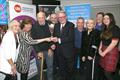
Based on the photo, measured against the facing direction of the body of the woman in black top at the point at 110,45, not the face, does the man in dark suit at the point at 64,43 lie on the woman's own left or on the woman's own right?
on the woman's own right

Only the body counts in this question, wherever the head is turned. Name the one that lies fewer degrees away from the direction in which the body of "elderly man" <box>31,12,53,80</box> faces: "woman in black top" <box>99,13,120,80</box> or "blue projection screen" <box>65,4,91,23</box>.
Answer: the woman in black top

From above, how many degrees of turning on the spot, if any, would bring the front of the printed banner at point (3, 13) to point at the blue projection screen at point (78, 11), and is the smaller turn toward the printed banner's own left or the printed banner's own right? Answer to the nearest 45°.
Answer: approximately 135° to the printed banner's own left

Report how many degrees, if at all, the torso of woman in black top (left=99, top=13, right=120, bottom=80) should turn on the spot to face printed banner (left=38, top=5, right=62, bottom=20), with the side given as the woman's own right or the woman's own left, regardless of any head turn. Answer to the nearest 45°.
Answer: approximately 90° to the woman's own right

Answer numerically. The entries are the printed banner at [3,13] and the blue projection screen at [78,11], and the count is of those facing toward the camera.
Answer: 2

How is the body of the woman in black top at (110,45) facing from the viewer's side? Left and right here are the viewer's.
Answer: facing the viewer and to the left of the viewer

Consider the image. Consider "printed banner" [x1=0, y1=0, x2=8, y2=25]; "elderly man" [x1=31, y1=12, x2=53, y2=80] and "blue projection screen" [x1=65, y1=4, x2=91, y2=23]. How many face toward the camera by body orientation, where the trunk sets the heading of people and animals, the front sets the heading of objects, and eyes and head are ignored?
3

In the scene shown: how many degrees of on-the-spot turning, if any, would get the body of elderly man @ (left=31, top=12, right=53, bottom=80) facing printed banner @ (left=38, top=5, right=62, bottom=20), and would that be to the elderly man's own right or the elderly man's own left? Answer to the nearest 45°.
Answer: approximately 180°

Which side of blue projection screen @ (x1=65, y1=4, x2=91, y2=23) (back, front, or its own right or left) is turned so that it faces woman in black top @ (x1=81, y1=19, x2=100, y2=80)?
front

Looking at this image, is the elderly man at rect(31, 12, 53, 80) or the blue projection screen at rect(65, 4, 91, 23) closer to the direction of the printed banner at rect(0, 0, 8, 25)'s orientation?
the elderly man

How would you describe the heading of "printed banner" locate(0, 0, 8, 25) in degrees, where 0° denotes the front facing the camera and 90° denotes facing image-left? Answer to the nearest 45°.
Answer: approximately 0°

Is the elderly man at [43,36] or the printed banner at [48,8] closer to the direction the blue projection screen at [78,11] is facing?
the elderly man
